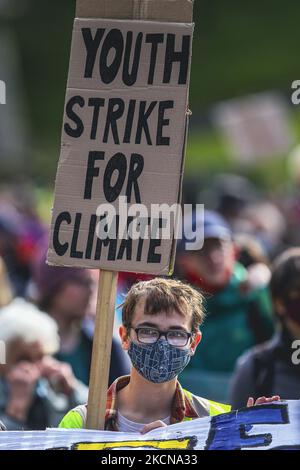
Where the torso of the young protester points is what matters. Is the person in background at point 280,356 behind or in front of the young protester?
behind

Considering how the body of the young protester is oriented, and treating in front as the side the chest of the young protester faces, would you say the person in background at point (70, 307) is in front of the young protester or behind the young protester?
behind

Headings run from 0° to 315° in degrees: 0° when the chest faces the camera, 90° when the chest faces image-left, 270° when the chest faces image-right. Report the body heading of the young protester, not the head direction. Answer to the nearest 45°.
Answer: approximately 0°

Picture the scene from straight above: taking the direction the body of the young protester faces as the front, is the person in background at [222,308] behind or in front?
behind
